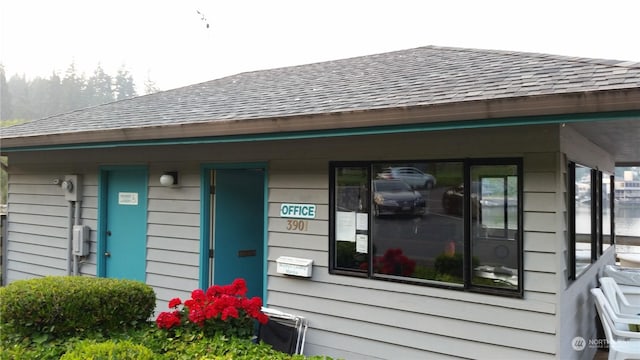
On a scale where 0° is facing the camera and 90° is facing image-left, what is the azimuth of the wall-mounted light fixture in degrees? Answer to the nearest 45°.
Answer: approximately 45°

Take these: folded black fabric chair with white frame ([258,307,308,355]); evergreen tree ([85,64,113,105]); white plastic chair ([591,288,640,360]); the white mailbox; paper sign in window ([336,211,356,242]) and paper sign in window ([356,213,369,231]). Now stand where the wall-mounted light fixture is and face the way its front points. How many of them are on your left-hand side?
5

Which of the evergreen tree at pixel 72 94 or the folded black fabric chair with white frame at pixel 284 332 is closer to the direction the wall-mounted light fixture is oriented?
the folded black fabric chair with white frame

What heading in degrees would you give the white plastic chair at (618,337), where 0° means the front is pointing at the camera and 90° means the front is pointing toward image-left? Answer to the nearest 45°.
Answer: approximately 270°

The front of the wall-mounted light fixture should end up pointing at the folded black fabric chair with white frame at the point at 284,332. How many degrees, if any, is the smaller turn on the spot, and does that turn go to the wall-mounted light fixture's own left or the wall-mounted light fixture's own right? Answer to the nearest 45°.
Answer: approximately 90° to the wall-mounted light fixture's own left

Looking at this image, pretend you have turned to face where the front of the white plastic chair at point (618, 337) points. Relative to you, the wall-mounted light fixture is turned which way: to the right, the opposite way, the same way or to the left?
to the right

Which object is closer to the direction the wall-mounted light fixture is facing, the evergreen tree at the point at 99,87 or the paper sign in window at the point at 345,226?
the paper sign in window

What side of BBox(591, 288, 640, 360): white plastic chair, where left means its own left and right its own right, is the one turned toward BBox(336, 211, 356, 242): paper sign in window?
back
